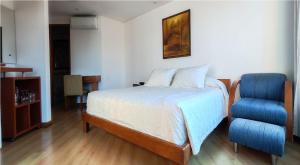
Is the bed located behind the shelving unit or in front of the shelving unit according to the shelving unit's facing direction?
in front

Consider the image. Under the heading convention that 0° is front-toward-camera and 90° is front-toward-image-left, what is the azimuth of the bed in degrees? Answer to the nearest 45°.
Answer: approximately 45°

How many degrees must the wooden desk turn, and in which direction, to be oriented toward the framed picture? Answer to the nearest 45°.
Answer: approximately 90° to its left

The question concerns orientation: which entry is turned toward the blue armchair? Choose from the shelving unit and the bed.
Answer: the shelving unit

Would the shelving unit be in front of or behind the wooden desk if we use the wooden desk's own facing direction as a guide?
in front

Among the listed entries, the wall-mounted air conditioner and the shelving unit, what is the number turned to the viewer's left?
0
